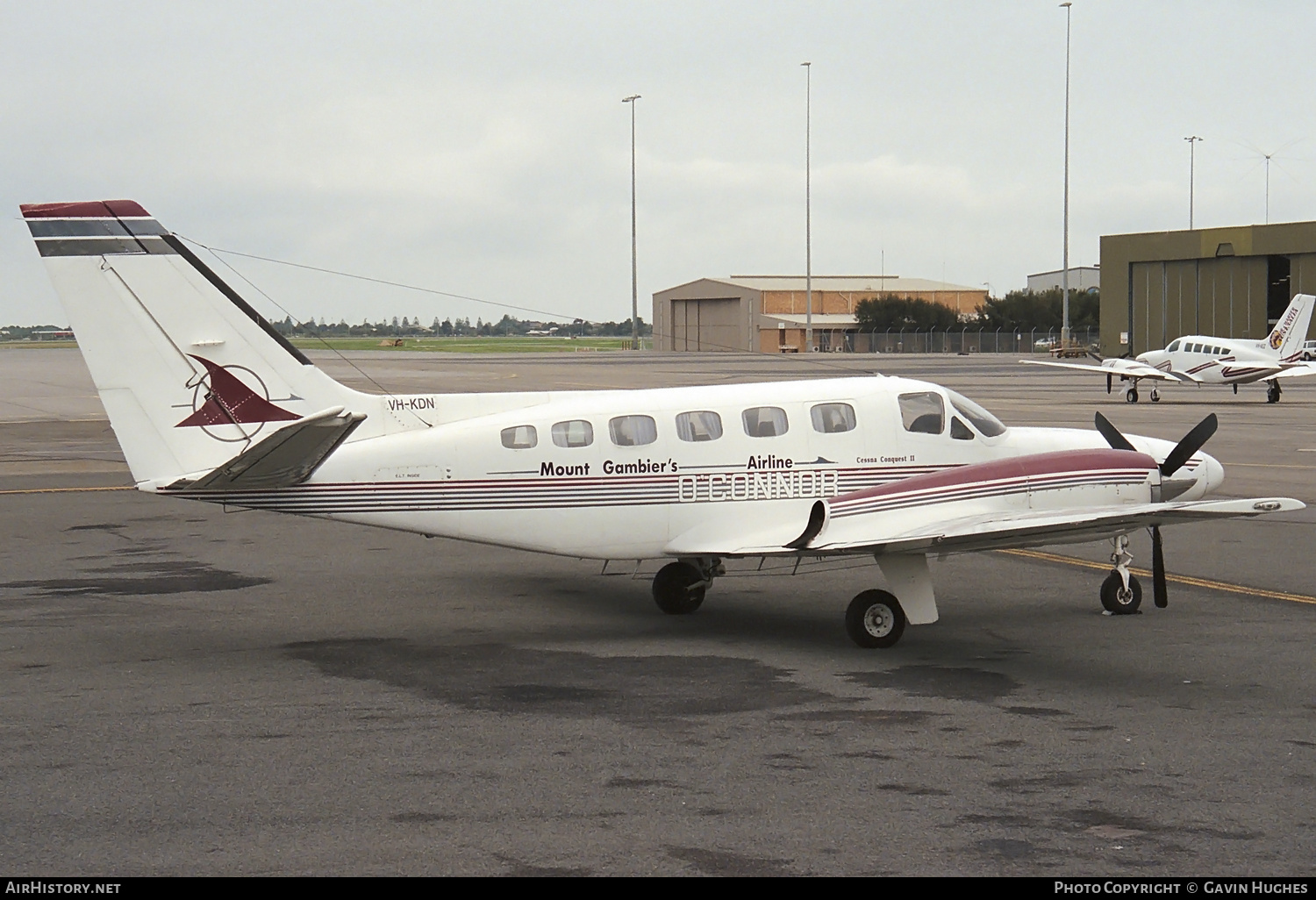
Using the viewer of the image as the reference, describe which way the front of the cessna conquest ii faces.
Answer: facing away from the viewer and to the right of the viewer
